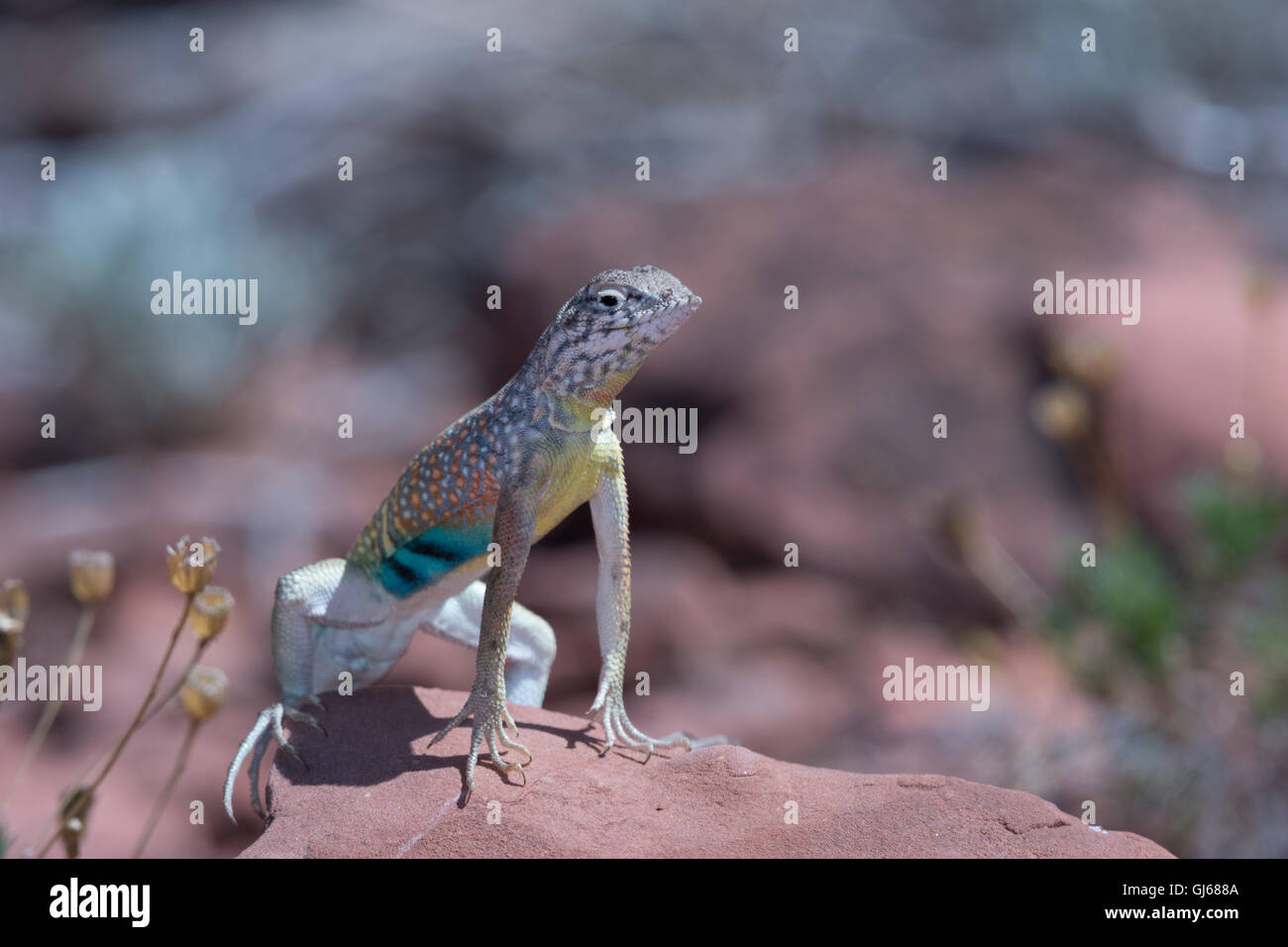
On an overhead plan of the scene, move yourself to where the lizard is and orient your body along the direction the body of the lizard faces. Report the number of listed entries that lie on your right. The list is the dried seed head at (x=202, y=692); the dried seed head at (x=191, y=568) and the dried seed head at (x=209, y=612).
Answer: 3

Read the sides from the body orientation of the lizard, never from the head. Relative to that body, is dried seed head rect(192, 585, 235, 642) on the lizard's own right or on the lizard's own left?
on the lizard's own right

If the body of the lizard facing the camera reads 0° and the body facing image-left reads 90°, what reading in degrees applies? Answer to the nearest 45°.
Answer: approximately 315°

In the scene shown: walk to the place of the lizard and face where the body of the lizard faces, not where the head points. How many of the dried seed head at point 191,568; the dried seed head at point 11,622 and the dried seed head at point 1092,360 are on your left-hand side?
1

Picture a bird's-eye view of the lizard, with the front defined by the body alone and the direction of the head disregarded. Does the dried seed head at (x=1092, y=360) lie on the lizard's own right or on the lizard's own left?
on the lizard's own left

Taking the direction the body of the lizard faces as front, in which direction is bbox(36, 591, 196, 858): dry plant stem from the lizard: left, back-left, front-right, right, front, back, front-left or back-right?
right

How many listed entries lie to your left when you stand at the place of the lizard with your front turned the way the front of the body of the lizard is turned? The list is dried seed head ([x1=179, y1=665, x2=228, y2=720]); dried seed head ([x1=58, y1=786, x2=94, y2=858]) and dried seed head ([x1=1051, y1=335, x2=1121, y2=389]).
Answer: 1
